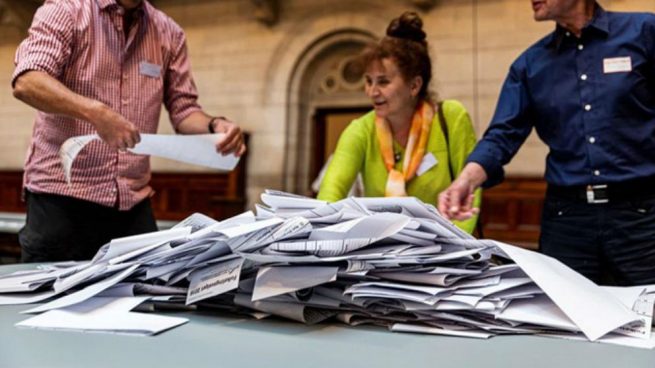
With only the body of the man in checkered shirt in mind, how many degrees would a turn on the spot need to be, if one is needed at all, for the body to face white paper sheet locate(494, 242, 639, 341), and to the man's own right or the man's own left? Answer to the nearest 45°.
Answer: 0° — they already face it

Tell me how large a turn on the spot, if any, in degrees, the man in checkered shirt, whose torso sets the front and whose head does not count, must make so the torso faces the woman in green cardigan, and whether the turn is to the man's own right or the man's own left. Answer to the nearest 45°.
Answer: approximately 45° to the man's own left

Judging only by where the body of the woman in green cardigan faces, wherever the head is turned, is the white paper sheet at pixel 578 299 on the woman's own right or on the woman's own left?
on the woman's own left

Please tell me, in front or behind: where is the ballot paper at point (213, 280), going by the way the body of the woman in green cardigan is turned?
in front

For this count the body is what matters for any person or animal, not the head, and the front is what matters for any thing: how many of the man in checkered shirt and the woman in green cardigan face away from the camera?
0

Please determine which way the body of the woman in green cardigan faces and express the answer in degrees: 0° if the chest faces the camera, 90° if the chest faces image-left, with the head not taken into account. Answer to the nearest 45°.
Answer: approximately 45°

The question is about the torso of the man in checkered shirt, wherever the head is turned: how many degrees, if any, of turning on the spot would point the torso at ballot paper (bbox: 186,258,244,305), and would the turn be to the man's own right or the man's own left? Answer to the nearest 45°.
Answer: approximately 45° to the man's own right
